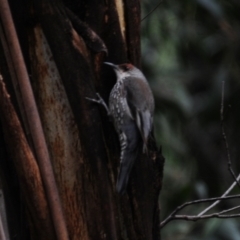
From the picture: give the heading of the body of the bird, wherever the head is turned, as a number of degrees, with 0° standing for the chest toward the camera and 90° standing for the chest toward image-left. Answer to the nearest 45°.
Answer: approximately 90°
